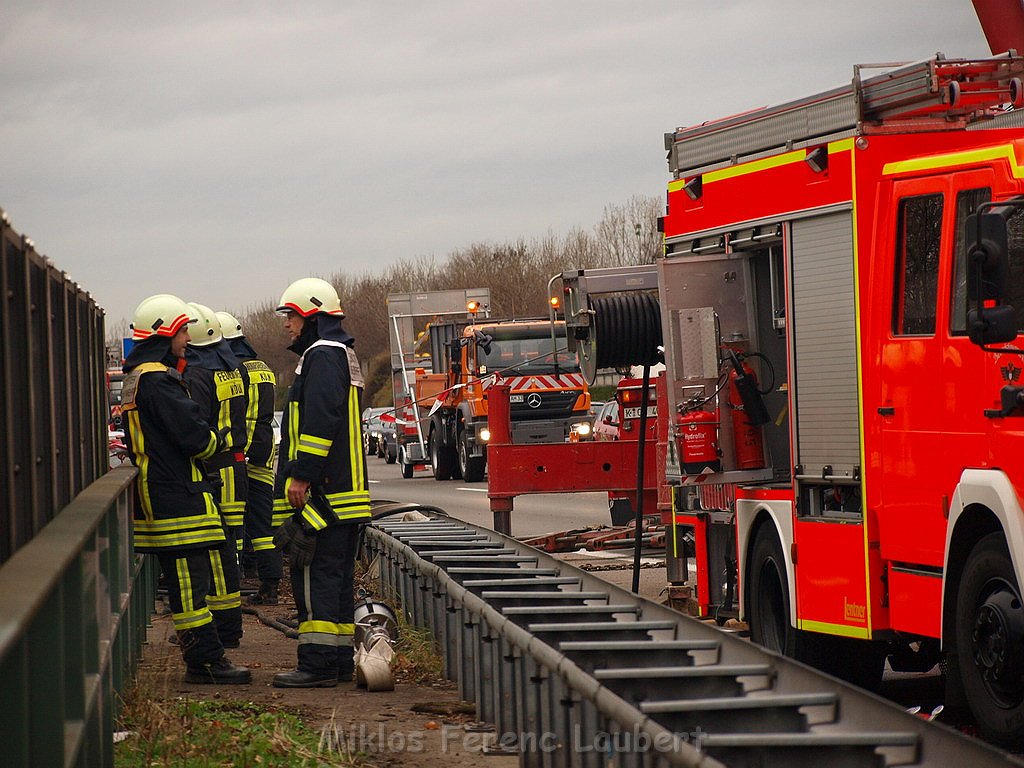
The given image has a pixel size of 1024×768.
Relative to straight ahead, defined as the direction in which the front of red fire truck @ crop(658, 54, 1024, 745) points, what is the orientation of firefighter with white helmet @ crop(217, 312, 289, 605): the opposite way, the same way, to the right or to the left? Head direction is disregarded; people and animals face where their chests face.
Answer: the opposite way

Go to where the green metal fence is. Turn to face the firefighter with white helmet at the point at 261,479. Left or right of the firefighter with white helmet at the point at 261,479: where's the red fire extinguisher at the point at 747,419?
right

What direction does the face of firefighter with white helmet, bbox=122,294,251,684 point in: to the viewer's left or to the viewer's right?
to the viewer's right

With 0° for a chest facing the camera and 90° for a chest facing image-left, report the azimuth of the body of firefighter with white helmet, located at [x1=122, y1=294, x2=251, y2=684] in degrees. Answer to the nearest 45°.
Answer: approximately 270°

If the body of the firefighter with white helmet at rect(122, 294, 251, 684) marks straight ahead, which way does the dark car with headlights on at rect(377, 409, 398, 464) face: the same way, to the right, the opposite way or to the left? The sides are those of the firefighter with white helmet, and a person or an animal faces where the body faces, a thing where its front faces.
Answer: to the right

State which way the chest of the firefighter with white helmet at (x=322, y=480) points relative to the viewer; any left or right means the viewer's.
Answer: facing to the left of the viewer
